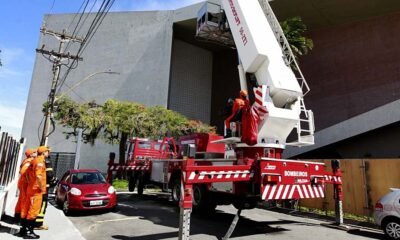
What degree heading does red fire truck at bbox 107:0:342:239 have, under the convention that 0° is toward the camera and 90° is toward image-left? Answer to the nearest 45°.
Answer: approximately 135°

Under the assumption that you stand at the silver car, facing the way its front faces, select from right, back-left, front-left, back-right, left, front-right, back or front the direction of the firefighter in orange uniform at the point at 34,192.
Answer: back-right

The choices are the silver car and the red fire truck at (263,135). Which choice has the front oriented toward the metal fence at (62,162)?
the red fire truck

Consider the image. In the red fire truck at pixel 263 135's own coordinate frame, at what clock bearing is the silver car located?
The silver car is roughly at 4 o'clock from the red fire truck.

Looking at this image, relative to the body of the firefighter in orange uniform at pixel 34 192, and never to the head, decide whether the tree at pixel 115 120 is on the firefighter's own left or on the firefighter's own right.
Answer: on the firefighter's own left

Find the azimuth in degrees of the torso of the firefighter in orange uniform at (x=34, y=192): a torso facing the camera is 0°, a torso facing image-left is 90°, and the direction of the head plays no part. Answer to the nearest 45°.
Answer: approximately 270°

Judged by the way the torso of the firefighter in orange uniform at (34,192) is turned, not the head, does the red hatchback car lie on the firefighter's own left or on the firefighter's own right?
on the firefighter's own left

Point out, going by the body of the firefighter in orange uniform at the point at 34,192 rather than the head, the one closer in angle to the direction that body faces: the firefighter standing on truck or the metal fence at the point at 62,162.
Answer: the firefighter standing on truck
